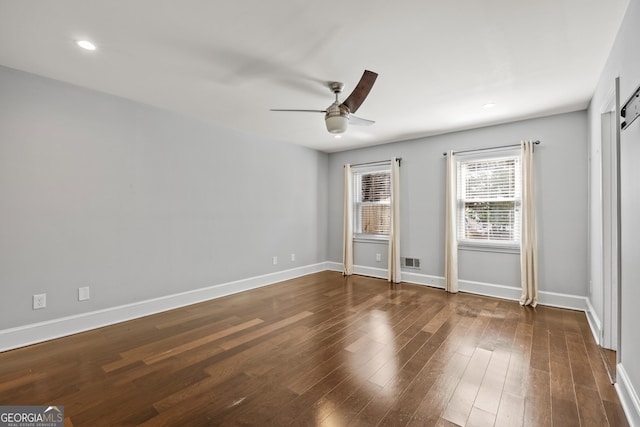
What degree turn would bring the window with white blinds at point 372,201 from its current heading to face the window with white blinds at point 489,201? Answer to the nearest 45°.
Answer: approximately 90° to its left

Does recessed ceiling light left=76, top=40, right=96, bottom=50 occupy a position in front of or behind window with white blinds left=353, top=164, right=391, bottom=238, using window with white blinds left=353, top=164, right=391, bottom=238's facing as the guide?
in front

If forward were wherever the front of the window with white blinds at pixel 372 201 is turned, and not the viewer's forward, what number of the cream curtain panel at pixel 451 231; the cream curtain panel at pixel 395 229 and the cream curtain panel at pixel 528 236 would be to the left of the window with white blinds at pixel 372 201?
3

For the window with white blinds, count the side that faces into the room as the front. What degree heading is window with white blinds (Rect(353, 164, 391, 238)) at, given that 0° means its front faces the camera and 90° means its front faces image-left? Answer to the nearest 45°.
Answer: approximately 45°

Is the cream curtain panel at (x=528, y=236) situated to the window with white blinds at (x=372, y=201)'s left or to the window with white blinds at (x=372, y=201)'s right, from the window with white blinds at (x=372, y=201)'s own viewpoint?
on its left

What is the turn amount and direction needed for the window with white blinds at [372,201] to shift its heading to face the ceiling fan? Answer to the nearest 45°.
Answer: approximately 45° to its left

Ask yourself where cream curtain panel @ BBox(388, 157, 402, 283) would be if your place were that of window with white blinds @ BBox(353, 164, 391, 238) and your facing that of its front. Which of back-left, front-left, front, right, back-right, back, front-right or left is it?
left

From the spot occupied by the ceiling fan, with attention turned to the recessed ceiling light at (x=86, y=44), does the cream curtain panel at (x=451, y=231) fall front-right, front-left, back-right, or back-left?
back-right

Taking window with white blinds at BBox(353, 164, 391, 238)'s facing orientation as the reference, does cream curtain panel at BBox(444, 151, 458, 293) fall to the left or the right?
on its left
